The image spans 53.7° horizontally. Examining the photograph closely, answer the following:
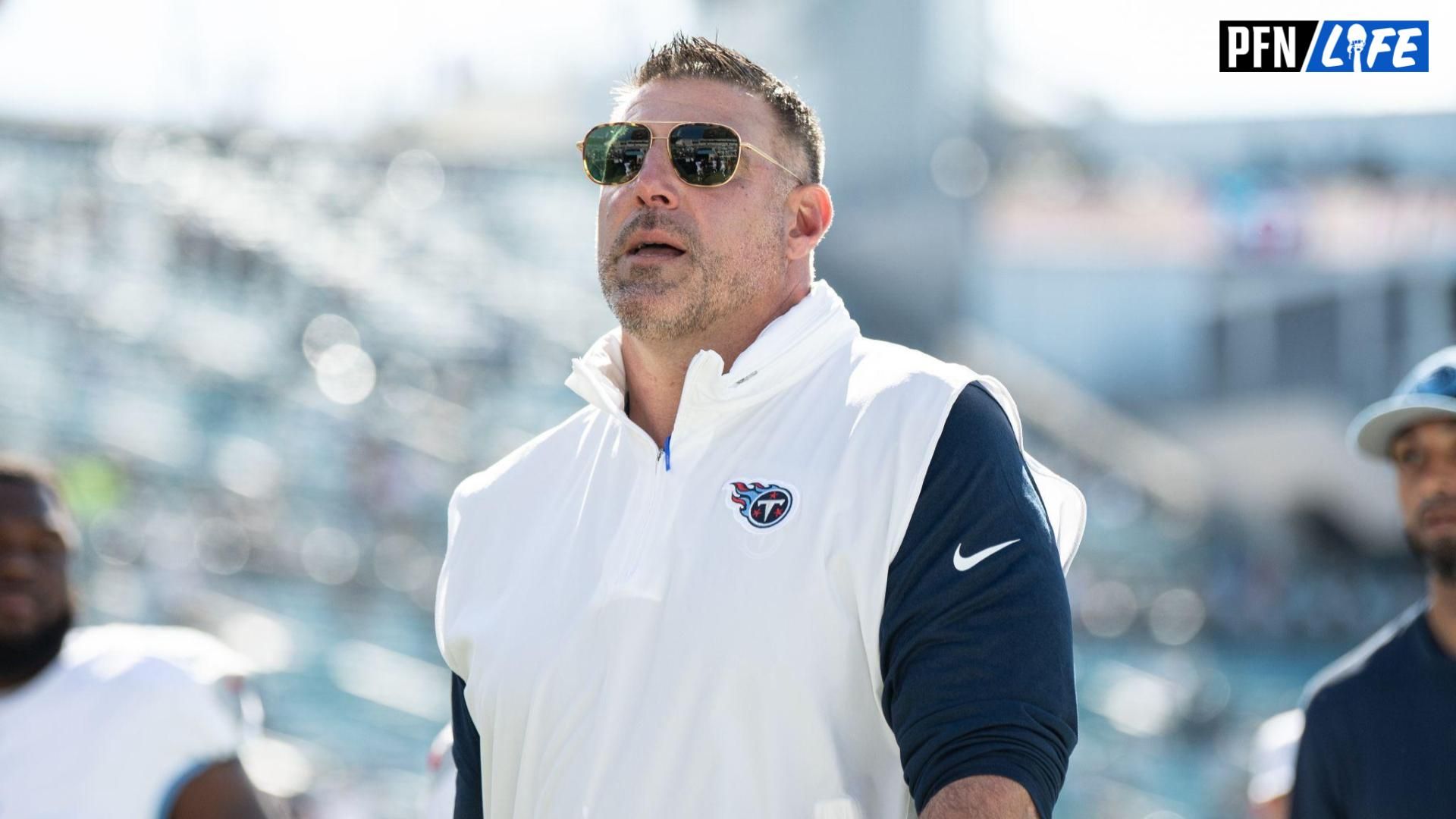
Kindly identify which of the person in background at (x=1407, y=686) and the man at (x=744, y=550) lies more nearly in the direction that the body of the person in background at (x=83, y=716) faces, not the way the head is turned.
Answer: the man

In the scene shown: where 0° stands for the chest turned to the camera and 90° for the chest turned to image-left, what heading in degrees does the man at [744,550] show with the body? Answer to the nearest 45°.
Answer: approximately 45°

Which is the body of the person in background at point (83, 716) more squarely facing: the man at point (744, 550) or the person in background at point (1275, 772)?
the man

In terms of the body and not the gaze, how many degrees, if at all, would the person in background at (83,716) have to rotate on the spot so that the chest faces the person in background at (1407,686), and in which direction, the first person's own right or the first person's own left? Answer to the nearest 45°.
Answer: approximately 45° to the first person's own left

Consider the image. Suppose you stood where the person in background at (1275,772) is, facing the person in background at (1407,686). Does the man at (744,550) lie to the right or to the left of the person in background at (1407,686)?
right

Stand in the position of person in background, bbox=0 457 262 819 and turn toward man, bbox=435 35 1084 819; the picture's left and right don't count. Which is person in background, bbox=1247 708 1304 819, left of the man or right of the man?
left

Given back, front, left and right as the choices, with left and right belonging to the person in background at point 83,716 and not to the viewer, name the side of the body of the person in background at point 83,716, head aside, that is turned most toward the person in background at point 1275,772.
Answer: left

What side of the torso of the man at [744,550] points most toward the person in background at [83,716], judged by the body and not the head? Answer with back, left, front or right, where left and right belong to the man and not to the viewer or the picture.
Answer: right

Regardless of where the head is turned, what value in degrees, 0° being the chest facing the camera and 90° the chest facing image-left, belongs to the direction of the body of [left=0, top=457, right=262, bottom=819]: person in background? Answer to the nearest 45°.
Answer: approximately 0°
